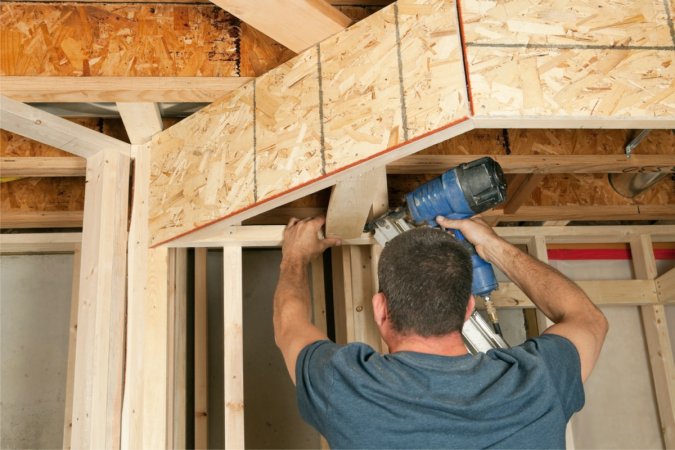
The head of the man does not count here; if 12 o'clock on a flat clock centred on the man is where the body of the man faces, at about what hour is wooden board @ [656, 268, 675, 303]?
The wooden board is roughly at 1 o'clock from the man.

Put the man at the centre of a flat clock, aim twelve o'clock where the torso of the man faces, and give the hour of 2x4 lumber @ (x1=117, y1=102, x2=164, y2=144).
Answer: The 2x4 lumber is roughly at 10 o'clock from the man.

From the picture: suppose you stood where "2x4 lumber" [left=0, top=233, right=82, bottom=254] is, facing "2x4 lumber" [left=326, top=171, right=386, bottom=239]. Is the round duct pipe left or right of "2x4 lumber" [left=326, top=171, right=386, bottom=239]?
left

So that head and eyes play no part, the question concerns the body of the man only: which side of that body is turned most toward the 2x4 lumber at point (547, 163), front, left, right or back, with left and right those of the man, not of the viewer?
front

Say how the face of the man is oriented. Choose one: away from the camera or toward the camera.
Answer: away from the camera

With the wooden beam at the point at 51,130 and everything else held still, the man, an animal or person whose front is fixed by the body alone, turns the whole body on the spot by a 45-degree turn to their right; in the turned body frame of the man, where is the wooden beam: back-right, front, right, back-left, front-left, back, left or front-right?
back-left

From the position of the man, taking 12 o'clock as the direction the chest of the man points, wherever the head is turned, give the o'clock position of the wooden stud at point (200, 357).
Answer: The wooden stud is roughly at 11 o'clock from the man.

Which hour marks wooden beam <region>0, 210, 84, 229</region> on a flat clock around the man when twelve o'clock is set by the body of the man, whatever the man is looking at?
The wooden beam is roughly at 10 o'clock from the man.

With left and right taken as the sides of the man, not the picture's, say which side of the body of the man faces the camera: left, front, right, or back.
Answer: back
